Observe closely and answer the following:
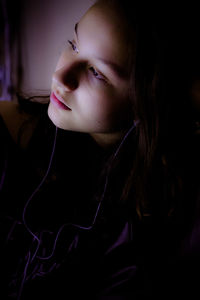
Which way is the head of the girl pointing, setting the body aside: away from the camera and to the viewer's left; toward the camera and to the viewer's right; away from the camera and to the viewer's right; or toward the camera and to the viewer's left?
toward the camera and to the viewer's left

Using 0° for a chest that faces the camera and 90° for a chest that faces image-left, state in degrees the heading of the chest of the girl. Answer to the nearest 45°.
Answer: approximately 45°
